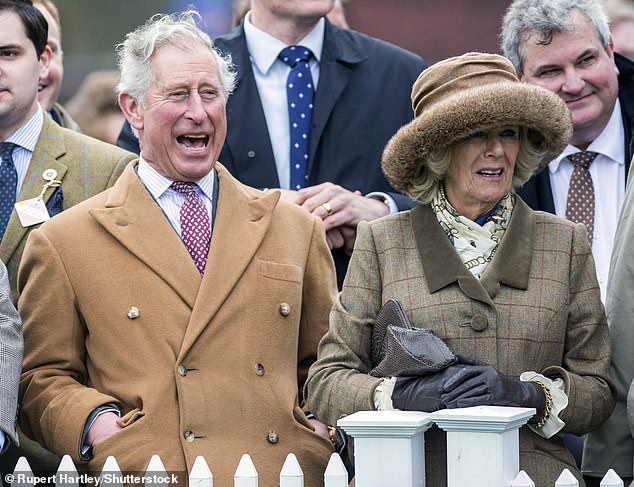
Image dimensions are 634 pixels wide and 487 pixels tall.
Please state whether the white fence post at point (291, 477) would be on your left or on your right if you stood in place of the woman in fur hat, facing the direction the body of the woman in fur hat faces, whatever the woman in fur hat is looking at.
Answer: on your right

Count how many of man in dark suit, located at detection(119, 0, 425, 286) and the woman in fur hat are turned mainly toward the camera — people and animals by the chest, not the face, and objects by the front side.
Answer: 2

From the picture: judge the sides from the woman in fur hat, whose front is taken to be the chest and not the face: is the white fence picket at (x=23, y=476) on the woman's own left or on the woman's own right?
on the woman's own right

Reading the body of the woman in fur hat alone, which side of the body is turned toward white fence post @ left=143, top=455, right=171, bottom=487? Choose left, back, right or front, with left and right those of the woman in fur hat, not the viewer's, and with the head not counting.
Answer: right

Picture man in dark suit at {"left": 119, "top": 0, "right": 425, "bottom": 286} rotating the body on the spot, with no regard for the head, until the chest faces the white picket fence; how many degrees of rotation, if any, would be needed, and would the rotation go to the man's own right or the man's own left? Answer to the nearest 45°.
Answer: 0° — they already face it

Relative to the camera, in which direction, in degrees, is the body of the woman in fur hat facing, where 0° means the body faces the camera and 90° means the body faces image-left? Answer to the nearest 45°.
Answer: approximately 0°

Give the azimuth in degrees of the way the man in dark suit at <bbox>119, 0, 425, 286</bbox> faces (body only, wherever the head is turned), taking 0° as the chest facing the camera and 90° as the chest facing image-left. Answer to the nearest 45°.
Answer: approximately 0°

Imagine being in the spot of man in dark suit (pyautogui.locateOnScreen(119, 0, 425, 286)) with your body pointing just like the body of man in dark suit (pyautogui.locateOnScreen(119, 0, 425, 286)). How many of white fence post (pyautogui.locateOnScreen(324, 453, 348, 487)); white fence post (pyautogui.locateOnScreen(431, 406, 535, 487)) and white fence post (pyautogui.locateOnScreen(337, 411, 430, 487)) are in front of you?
3

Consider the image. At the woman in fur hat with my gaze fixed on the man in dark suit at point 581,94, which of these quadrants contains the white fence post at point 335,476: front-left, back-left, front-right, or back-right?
back-left

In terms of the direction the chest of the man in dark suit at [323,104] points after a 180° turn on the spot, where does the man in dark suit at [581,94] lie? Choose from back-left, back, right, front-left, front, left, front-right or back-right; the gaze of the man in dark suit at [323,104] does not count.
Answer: right
